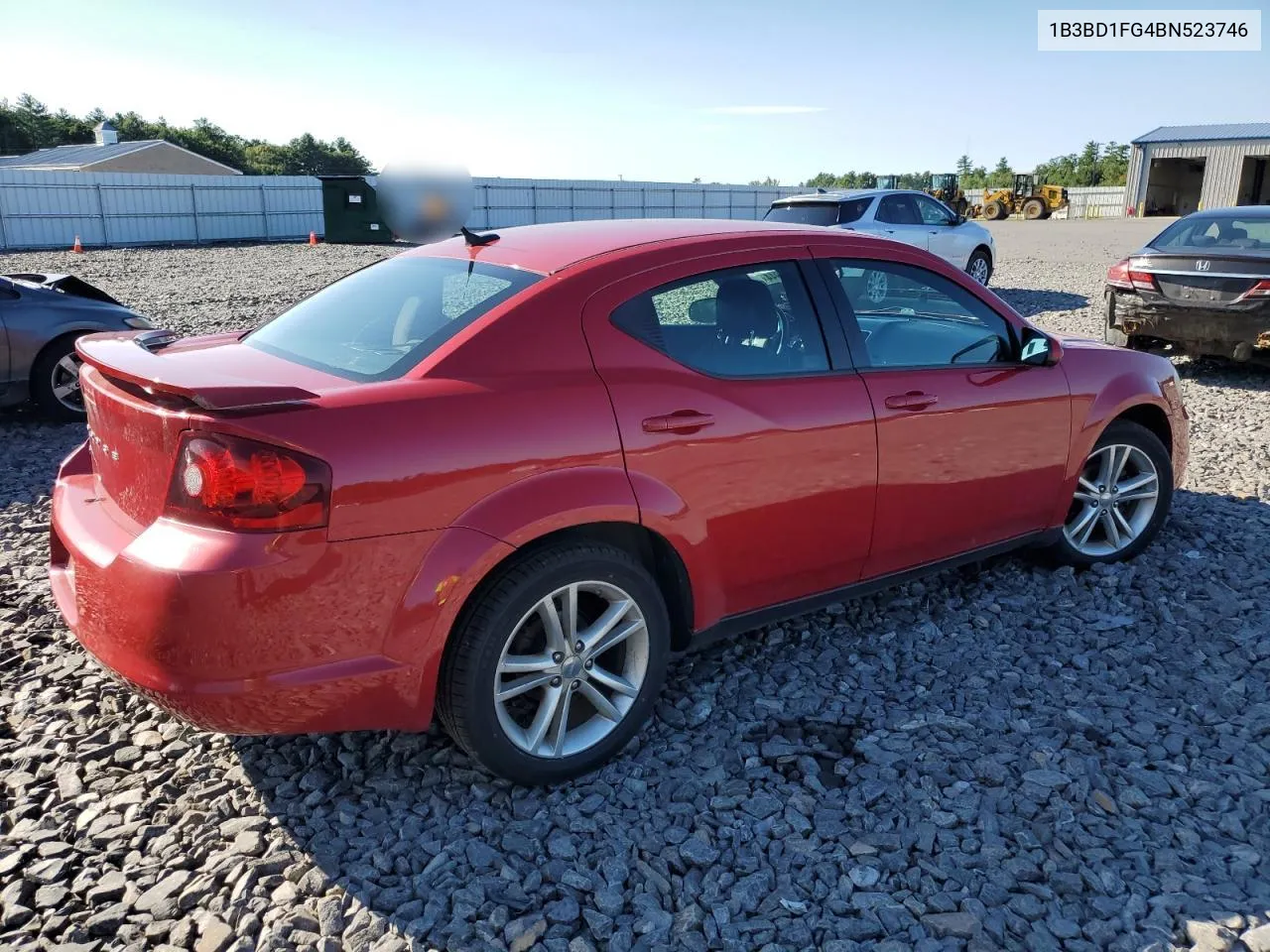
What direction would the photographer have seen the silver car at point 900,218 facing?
facing away from the viewer and to the right of the viewer

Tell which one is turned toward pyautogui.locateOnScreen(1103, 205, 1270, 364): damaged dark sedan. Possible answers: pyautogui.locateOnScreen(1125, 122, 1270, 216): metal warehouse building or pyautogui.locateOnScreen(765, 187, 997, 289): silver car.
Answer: the metal warehouse building

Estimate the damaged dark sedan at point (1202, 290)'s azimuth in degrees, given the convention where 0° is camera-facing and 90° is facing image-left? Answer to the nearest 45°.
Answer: approximately 180°

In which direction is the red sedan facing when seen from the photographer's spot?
facing away from the viewer and to the right of the viewer

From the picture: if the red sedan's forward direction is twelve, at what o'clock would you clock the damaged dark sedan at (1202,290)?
The damaged dark sedan is roughly at 12 o'clock from the red sedan.

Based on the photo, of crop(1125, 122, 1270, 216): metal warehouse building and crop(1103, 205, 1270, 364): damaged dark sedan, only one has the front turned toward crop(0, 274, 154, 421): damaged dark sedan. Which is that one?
the metal warehouse building

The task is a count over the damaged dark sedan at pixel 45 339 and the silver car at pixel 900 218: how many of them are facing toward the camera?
0

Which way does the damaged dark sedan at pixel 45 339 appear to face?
to the viewer's right

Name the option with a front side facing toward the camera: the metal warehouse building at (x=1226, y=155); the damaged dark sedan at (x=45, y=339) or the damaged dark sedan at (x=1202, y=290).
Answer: the metal warehouse building

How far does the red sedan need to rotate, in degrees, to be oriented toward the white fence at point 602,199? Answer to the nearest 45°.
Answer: approximately 45° to its left

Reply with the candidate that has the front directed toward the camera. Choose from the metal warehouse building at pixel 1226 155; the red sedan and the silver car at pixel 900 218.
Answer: the metal warehouse building

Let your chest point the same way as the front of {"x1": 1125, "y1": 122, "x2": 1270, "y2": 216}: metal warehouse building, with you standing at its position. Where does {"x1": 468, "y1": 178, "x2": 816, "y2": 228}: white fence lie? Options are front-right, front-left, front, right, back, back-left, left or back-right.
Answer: front-right
